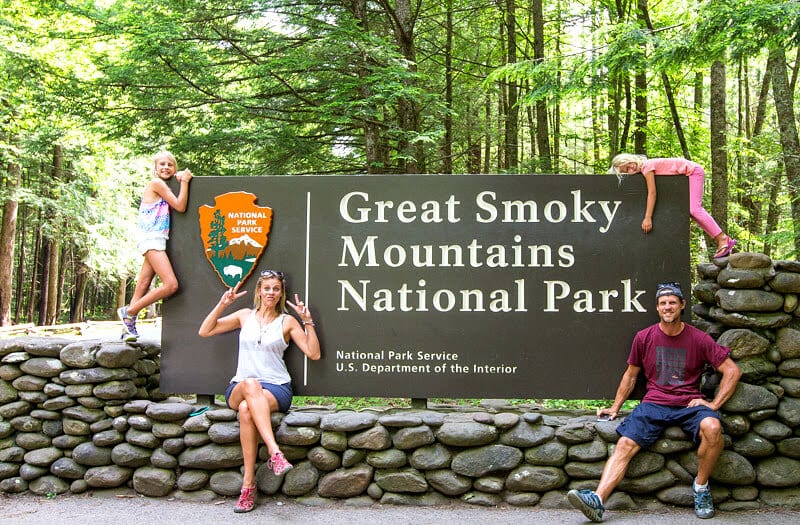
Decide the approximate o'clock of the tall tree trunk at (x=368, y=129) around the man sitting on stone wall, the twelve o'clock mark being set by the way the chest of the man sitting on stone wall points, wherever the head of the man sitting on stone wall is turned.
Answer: The tall tree trunk is roughly at 4 o'clock from the man sitting on stone wall.

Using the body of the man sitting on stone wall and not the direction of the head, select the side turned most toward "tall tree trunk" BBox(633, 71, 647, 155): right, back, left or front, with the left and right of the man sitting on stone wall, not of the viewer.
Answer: back

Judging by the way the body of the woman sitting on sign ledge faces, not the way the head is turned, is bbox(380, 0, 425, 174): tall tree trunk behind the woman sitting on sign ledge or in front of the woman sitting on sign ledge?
behind

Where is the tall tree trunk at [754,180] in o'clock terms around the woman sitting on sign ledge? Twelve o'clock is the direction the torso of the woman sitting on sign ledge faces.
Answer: The tall tree trunk is roughly at 8 o'clock from the woman sitting on sign ledge.

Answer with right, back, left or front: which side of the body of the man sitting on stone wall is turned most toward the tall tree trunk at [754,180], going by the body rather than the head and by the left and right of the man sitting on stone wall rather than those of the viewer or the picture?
back

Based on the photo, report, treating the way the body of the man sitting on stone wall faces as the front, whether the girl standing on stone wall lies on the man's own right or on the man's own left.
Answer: on the man's own right
